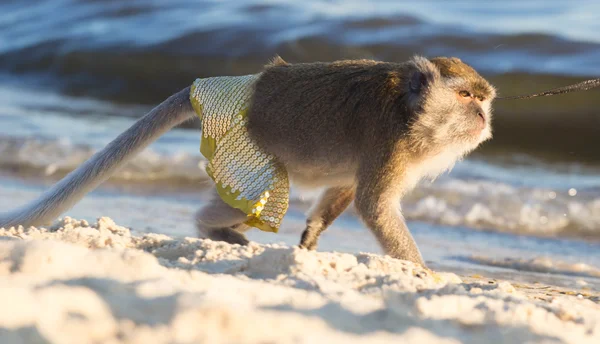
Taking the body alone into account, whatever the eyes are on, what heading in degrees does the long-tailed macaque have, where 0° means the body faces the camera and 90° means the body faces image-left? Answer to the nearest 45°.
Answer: approximately 270°
